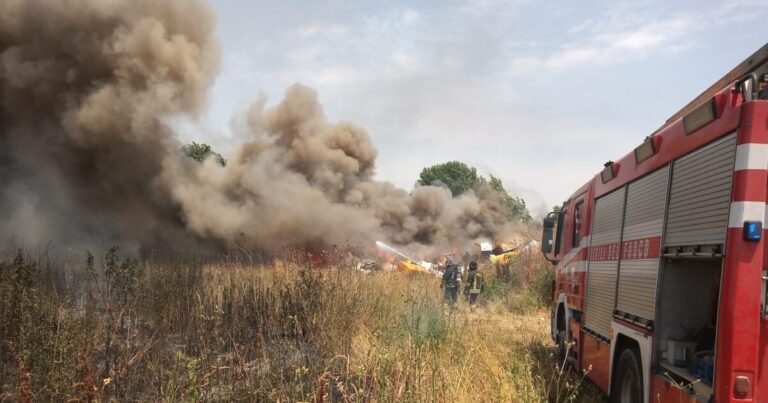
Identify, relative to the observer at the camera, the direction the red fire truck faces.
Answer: facing away from the viewer and to the left of the viewer

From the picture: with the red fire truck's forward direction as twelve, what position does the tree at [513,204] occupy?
The tree is roughly at 1 o'clock from the red fire truck.

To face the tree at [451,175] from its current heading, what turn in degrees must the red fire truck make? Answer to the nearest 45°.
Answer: approximately 45° to its right
